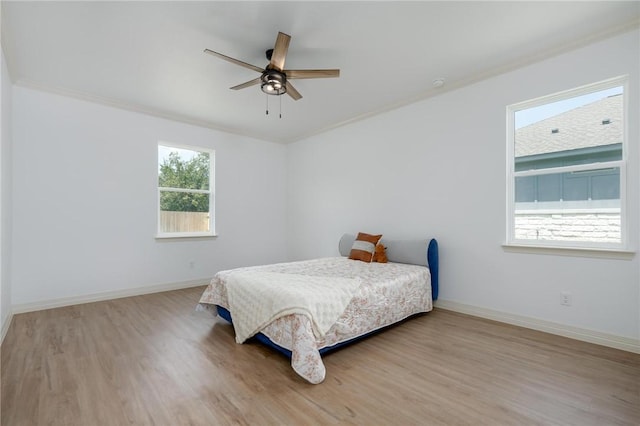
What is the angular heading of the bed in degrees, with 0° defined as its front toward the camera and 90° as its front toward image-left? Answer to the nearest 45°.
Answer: approximately 45°
